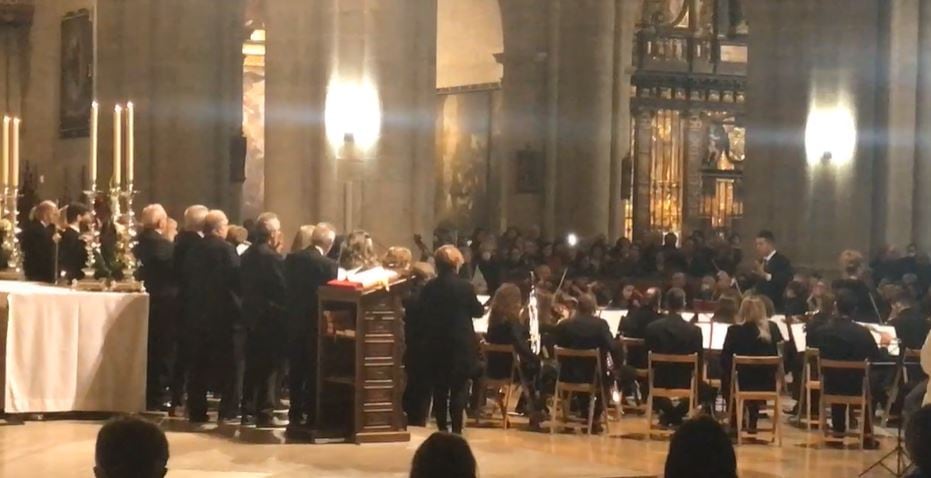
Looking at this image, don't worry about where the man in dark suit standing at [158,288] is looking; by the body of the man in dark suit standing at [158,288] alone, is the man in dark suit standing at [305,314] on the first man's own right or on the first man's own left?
on the first man's own right

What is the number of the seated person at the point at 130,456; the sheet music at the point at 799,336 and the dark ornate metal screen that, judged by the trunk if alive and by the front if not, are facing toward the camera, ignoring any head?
2

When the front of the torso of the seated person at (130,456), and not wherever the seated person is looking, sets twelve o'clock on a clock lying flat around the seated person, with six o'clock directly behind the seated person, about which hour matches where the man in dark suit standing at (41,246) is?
The man in dark suit standing is roughly at 12 o'clock from the seated person.

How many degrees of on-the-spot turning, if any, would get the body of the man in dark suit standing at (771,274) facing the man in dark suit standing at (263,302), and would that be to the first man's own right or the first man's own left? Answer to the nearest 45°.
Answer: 0° — they already face them

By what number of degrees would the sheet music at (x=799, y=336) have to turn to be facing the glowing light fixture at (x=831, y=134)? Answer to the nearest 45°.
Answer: approximately 180°

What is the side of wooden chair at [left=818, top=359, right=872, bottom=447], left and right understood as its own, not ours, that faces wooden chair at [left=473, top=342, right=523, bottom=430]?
left

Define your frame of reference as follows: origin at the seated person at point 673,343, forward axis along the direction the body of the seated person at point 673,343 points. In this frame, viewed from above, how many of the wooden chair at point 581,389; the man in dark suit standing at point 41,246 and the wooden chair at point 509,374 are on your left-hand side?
3

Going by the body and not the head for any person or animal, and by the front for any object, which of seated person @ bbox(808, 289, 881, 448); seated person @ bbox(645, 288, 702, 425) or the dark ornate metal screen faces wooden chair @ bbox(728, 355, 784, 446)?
the dark ornate metal screen

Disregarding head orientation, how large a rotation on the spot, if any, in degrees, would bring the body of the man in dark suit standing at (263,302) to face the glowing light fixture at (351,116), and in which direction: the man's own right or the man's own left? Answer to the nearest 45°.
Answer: approximately 45° to the man's own left

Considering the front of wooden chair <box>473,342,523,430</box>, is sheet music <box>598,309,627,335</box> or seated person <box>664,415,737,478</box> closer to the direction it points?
the sheet music

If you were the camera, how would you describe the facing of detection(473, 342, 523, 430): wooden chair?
facing away from the viewer and to the right of the viewer

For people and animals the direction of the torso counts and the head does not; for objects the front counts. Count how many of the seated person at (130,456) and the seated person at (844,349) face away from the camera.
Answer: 2
